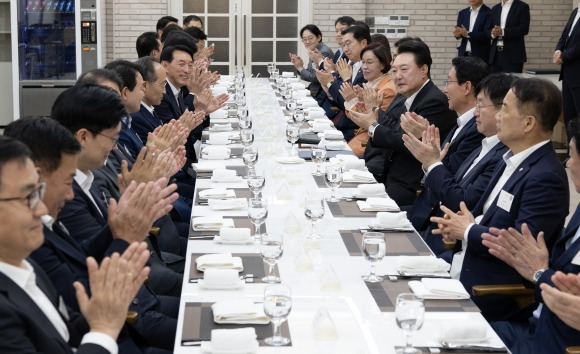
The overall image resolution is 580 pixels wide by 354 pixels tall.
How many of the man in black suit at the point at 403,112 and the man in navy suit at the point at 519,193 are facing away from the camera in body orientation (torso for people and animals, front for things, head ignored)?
0

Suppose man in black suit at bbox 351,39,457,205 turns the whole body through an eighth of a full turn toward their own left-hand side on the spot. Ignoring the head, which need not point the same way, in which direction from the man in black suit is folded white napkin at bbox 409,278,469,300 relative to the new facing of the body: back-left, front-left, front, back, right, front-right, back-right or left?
front

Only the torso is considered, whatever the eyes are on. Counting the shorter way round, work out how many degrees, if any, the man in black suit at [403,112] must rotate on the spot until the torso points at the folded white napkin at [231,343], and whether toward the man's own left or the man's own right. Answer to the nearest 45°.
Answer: approximately 45° to the man's own left

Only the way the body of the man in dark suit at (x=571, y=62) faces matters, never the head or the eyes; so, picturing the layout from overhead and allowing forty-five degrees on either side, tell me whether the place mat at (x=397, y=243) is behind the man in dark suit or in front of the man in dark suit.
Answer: in front

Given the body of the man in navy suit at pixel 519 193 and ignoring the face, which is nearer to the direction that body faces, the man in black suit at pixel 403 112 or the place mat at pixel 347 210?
the place mat

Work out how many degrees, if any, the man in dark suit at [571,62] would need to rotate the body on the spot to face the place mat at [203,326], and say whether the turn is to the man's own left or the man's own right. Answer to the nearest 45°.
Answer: approximately 45° to the man's own left

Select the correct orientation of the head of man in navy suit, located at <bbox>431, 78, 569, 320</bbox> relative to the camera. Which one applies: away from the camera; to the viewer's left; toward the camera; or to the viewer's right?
to the viewer's left

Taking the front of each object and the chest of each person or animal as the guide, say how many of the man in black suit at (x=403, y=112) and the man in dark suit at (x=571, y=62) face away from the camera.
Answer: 0

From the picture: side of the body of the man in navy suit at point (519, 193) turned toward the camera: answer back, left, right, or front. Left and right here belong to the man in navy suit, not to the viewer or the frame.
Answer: left

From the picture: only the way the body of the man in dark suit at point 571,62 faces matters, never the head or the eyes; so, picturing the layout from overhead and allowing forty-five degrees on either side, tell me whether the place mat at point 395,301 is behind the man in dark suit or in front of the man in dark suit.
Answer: in front

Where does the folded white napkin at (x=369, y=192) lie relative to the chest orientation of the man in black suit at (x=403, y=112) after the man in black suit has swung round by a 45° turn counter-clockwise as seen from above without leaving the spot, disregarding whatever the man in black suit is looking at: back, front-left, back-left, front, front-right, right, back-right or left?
front

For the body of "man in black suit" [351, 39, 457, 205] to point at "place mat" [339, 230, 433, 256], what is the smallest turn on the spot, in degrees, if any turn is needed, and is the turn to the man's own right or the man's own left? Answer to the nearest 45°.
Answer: approximately 45° to the man's own left

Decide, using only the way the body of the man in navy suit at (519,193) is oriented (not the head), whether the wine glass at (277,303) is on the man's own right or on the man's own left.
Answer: on the man's own left

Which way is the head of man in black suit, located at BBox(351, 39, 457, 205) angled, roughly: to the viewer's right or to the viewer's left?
to the viewer's left

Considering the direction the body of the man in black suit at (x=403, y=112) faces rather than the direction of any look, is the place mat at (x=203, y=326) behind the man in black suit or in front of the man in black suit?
in front
